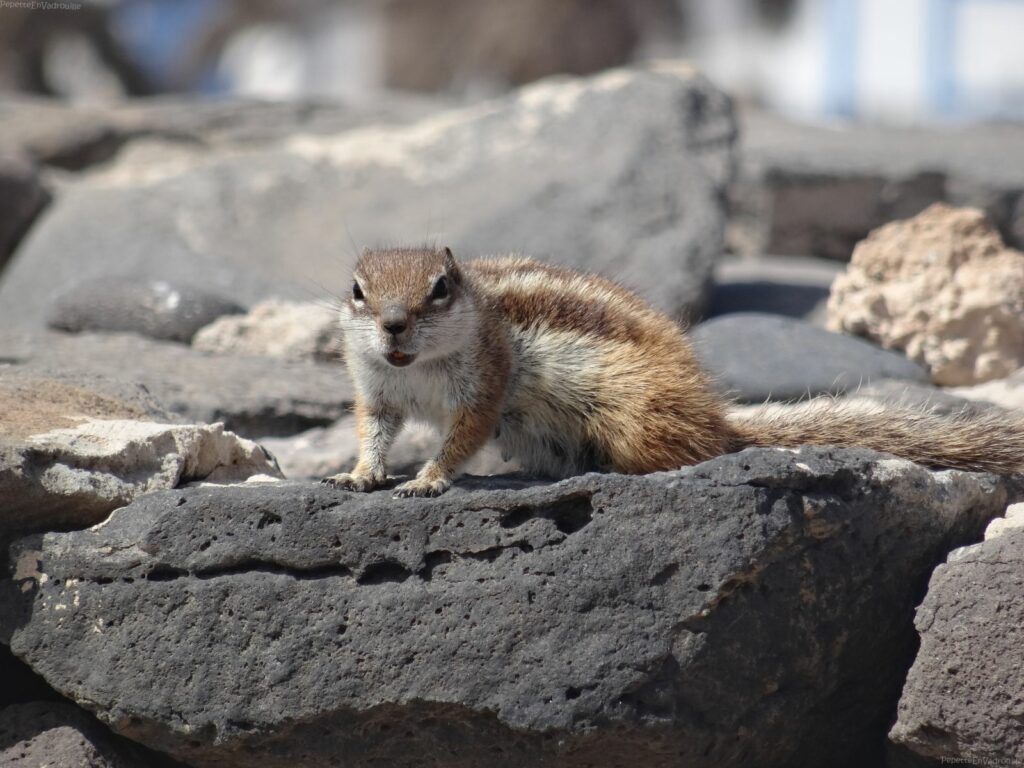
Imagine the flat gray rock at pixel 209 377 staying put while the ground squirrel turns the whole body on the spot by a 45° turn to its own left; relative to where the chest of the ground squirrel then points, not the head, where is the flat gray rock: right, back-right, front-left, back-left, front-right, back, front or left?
back-right

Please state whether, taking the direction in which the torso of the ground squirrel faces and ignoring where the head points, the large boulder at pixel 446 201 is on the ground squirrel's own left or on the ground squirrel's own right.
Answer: on the ground squirrel's own right

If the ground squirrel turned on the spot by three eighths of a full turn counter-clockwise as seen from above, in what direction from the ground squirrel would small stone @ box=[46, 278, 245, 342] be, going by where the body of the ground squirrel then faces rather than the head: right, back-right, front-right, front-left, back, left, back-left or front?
back-left

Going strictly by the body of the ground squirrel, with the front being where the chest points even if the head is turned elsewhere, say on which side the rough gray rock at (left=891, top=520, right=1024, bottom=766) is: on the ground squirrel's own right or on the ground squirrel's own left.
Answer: on the ground squirrel's own left

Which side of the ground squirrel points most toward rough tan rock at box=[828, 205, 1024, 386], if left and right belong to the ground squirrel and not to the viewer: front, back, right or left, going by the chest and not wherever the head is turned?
back

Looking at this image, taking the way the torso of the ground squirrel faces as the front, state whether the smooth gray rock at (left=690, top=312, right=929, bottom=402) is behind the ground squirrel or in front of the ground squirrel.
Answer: behind

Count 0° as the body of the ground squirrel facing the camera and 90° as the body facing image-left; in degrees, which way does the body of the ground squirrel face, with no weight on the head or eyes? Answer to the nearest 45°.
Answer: approximately 45°
